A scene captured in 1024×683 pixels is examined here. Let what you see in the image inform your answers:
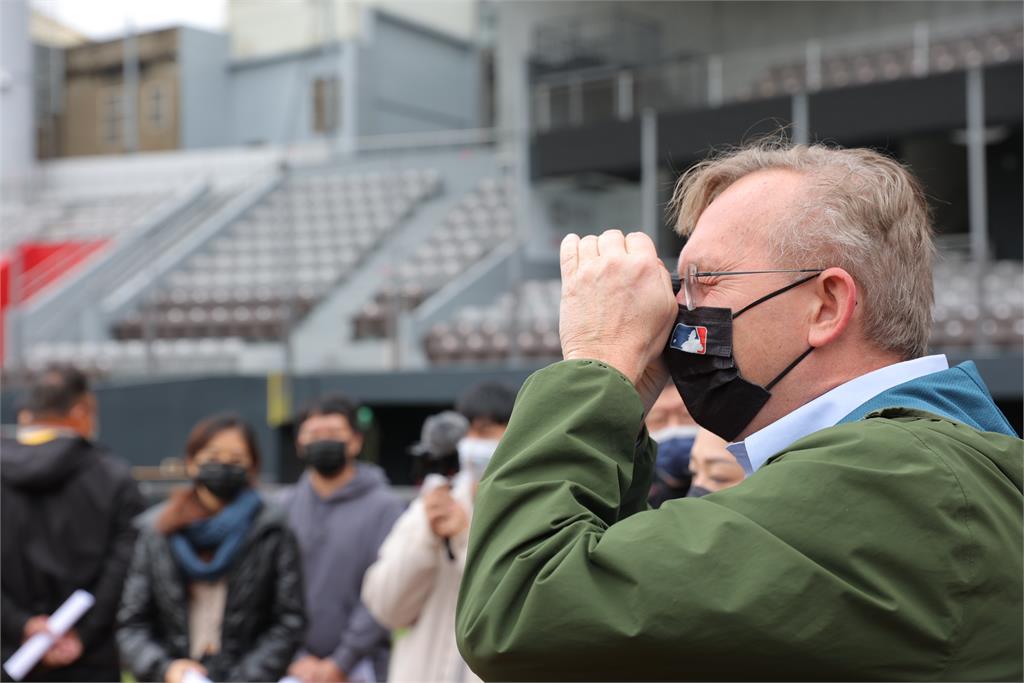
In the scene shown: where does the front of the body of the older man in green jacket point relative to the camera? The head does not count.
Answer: to the viewer's left

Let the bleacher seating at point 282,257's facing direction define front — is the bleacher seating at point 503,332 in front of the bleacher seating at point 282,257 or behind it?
in front

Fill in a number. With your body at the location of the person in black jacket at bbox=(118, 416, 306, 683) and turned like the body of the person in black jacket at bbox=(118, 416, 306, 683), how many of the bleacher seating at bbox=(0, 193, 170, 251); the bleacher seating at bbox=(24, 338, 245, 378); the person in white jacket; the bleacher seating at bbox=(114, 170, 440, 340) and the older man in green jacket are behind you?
3

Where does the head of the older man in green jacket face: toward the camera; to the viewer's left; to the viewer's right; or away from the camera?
to the viewer's left

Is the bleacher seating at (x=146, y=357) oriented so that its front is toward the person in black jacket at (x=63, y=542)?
yes

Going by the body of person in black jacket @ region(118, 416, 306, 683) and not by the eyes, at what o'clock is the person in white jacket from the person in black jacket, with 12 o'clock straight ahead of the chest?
The person in white jacket is roughly at 10 o'clock from the person in black jacket.

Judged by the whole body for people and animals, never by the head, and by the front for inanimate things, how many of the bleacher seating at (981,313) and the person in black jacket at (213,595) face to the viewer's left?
0

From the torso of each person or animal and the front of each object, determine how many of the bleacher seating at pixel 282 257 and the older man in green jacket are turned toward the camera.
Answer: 1

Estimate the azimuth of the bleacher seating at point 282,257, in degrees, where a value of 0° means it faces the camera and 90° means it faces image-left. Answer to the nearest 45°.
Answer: approximately 0°
